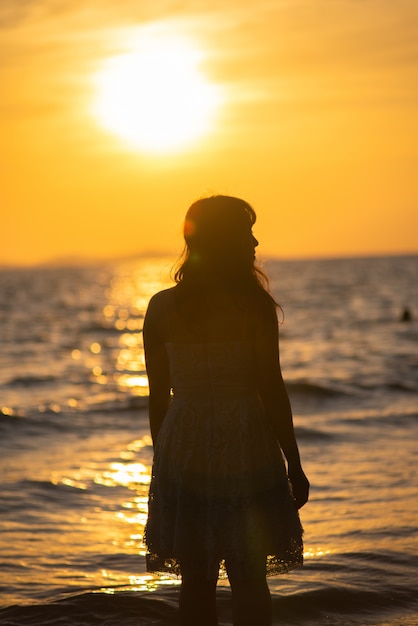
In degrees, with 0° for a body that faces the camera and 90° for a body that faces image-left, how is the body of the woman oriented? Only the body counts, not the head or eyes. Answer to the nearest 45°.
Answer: approximately 180°
